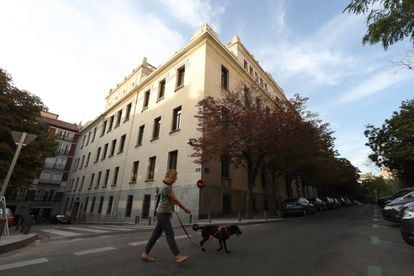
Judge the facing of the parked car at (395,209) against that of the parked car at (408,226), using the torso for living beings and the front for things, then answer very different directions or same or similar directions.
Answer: same or similar directions

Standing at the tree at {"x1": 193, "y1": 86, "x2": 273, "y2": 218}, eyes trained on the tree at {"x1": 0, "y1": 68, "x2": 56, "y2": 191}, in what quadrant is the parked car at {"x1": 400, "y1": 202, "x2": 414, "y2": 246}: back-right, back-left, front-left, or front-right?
back-left

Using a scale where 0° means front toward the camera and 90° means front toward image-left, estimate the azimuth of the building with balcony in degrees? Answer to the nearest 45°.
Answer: approximately 315°

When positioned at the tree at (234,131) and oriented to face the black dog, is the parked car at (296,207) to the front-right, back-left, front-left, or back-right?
back-left

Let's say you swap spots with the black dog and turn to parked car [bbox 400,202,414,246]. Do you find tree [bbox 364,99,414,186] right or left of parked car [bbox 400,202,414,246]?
left
